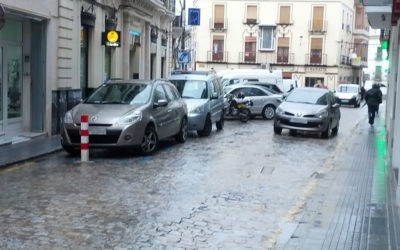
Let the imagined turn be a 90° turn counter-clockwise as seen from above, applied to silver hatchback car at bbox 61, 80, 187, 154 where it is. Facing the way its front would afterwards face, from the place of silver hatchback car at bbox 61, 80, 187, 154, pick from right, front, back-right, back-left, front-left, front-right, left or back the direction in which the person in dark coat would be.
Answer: left

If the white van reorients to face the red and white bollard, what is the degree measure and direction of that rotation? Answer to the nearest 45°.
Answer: approximately 90° to its left

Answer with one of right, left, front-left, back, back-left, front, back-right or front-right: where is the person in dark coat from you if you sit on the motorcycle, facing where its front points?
front-left

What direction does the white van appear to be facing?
to the viewer's left

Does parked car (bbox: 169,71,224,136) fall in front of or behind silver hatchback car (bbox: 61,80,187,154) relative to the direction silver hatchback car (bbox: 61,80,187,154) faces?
behind

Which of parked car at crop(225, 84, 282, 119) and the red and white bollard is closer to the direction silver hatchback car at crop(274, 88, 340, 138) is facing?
the red and white bollard
